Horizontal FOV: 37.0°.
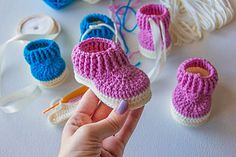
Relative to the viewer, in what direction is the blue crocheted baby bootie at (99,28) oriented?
toward the camera

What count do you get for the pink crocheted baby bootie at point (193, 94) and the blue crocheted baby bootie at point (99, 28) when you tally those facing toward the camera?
2

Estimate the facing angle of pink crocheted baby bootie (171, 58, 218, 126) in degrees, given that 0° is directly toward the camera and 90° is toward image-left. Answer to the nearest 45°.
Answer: approximately 0°
